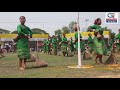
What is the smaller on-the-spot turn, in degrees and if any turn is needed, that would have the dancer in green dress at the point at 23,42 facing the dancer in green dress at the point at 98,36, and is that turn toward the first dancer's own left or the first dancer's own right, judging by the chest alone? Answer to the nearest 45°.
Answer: approximately 90° to the first dancer's own left

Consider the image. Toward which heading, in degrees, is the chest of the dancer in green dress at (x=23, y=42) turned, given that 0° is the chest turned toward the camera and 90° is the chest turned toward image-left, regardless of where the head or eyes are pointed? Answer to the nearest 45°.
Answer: approximately 0°
